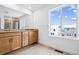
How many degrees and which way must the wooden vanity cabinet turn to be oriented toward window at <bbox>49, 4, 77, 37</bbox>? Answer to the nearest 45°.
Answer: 0° — it already faces it

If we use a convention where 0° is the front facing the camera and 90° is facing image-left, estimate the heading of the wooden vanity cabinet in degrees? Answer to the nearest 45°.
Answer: approximately 315°
